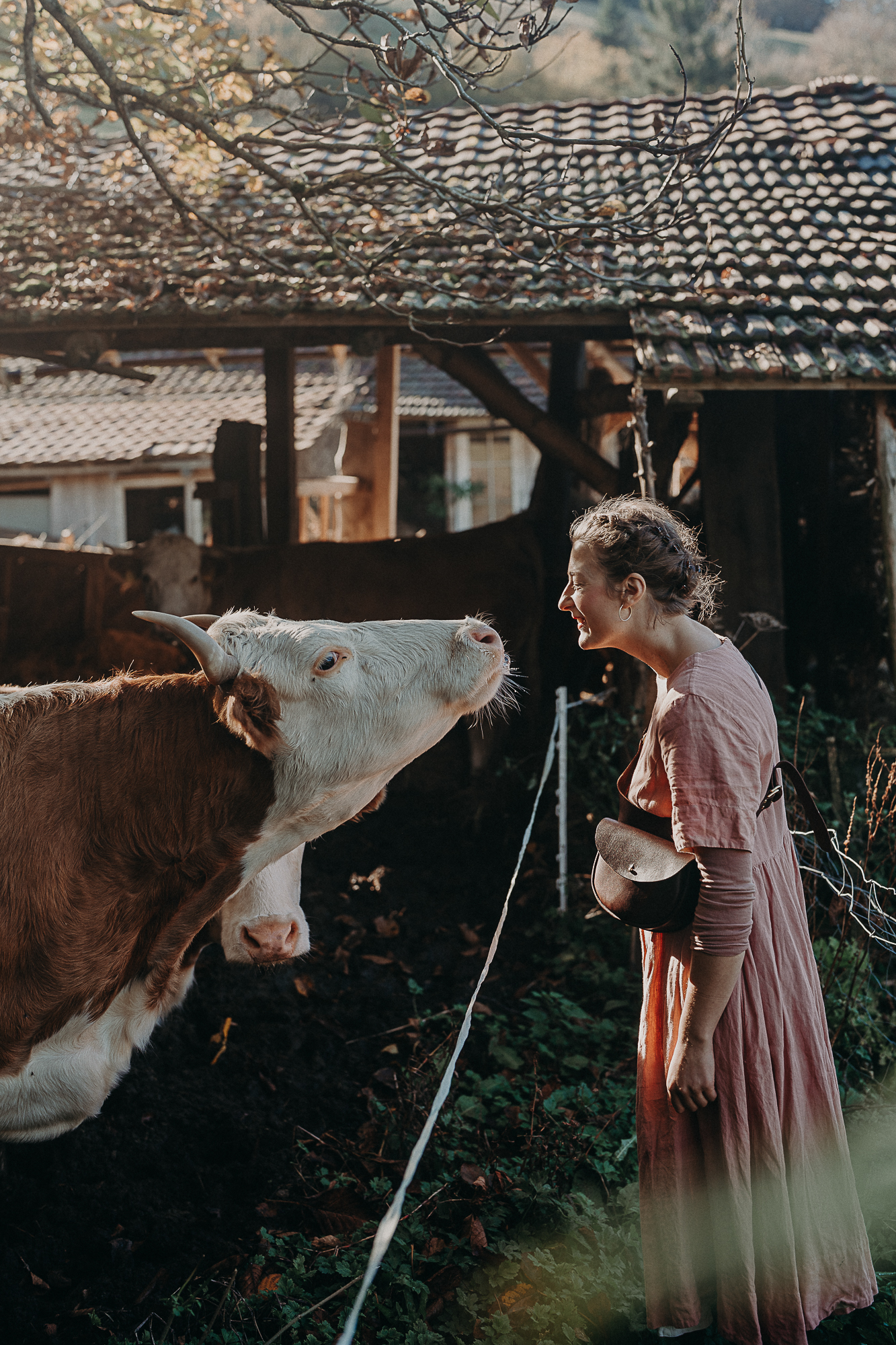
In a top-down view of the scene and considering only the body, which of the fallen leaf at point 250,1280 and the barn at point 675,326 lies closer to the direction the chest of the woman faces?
the fallen leaf

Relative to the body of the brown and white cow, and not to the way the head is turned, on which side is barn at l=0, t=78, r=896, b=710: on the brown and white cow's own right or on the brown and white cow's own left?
on the brown and white cow's own left

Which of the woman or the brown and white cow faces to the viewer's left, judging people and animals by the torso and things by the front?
the woman

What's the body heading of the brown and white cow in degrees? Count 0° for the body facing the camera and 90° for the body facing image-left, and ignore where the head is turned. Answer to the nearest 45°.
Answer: approximately 270°

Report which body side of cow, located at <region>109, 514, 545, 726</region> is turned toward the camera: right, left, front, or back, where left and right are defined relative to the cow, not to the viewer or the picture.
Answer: left

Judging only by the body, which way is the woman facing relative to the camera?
to the viewer's left

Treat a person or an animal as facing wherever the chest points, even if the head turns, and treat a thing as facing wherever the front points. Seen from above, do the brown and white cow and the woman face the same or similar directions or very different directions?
very different directions
